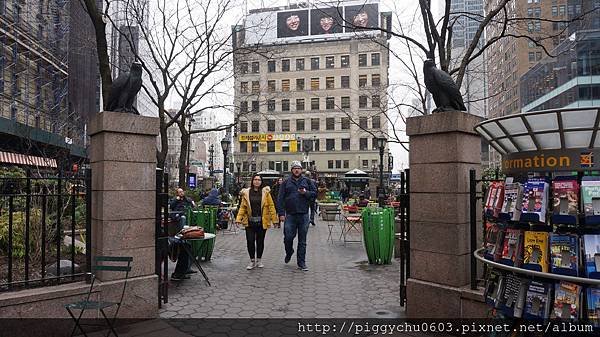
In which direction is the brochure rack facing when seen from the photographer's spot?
facing the viewer

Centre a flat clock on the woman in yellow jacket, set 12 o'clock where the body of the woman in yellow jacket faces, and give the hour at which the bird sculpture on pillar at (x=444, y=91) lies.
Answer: The bird sculpture on pillar is roughly at 11 o'clock from the woman in yellow jacket.

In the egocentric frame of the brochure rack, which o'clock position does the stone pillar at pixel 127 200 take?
The stone pillar is roughly at 3 o'clock from the brochure rack.

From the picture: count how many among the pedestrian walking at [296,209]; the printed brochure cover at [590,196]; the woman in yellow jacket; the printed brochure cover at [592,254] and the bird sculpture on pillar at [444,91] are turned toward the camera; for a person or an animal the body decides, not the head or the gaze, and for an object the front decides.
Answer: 4

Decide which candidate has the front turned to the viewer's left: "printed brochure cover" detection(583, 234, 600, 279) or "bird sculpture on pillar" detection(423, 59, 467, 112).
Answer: the bird sculpture on pillar

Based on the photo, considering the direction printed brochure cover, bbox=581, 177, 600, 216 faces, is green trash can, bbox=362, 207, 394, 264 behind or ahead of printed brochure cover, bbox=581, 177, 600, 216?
behind

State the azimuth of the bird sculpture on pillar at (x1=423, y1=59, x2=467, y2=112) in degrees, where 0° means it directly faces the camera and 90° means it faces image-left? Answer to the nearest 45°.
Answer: approximately 90°

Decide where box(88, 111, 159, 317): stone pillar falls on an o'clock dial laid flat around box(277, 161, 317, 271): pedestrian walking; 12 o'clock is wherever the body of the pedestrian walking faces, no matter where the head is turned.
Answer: The stone pillar is roughly at 1 o'clock from the pedestrian walking.

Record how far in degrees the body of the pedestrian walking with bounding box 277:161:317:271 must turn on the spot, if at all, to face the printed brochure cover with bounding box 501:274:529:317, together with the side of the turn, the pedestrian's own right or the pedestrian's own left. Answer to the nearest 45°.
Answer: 0° — they already face it

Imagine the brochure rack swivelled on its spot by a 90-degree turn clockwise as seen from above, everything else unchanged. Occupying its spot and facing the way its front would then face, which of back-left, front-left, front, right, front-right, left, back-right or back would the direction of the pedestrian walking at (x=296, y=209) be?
front-right

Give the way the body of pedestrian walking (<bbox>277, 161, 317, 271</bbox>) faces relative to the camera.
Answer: toward the camera

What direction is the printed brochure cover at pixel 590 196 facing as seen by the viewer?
toward the camera
